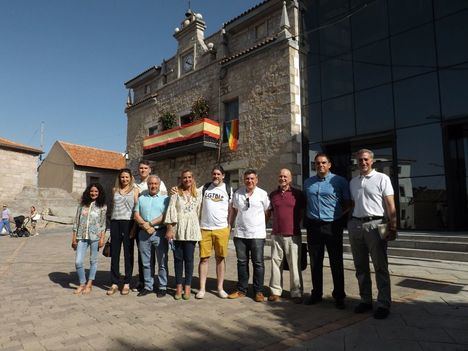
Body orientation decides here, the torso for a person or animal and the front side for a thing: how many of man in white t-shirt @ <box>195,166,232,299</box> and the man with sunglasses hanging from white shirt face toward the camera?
2

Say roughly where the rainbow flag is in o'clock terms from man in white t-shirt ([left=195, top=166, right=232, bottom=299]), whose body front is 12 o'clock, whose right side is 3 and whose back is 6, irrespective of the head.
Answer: The rainbow flag is roughly at 6 o'clock from the man in white t-shirt.

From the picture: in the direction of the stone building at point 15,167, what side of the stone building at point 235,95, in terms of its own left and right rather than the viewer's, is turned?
right

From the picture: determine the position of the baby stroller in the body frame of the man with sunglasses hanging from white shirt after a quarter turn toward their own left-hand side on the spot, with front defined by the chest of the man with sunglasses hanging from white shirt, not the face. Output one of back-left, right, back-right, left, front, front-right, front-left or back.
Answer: back-left

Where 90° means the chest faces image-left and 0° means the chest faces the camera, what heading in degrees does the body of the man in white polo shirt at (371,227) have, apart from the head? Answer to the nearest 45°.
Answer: approximately 45°

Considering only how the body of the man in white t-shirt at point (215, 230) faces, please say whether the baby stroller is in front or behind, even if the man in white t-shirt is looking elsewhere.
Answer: behind

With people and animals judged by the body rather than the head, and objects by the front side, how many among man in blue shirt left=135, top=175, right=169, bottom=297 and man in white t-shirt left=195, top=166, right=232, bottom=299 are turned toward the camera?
2

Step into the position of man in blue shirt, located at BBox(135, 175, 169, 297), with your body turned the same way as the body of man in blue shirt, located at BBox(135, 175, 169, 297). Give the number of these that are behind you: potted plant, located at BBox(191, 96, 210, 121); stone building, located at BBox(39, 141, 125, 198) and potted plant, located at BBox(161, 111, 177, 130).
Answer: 3

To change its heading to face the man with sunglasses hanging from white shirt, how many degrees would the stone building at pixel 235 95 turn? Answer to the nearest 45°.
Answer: approximately 45° to its left

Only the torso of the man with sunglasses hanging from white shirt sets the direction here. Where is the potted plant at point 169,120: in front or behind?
behind
